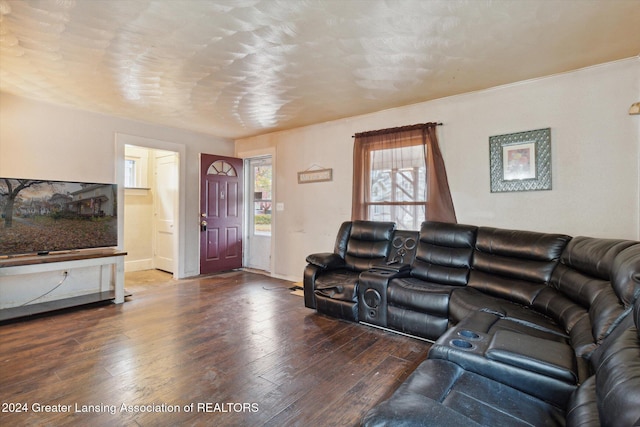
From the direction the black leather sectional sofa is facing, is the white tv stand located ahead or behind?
ahead

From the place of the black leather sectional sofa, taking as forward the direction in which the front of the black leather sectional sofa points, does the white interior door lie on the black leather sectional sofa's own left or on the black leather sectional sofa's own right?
on the black leather sectional sofa's own right

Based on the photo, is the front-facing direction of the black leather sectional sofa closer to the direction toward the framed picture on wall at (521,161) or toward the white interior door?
the white interior door

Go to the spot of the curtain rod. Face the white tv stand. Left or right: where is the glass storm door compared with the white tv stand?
right

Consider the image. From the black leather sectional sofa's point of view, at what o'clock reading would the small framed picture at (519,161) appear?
The small framed picture is roughly at 5 o'clock from the black leather sectional sofa.

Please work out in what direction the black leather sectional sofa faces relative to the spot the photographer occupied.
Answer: facing the viewer and to the left of the viewer

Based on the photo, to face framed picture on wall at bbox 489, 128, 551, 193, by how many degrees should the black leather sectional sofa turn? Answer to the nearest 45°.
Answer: approximately 135° to its right

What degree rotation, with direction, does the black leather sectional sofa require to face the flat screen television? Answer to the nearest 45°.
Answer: approximately 45° to its right

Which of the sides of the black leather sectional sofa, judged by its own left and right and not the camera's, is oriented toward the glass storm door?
right
